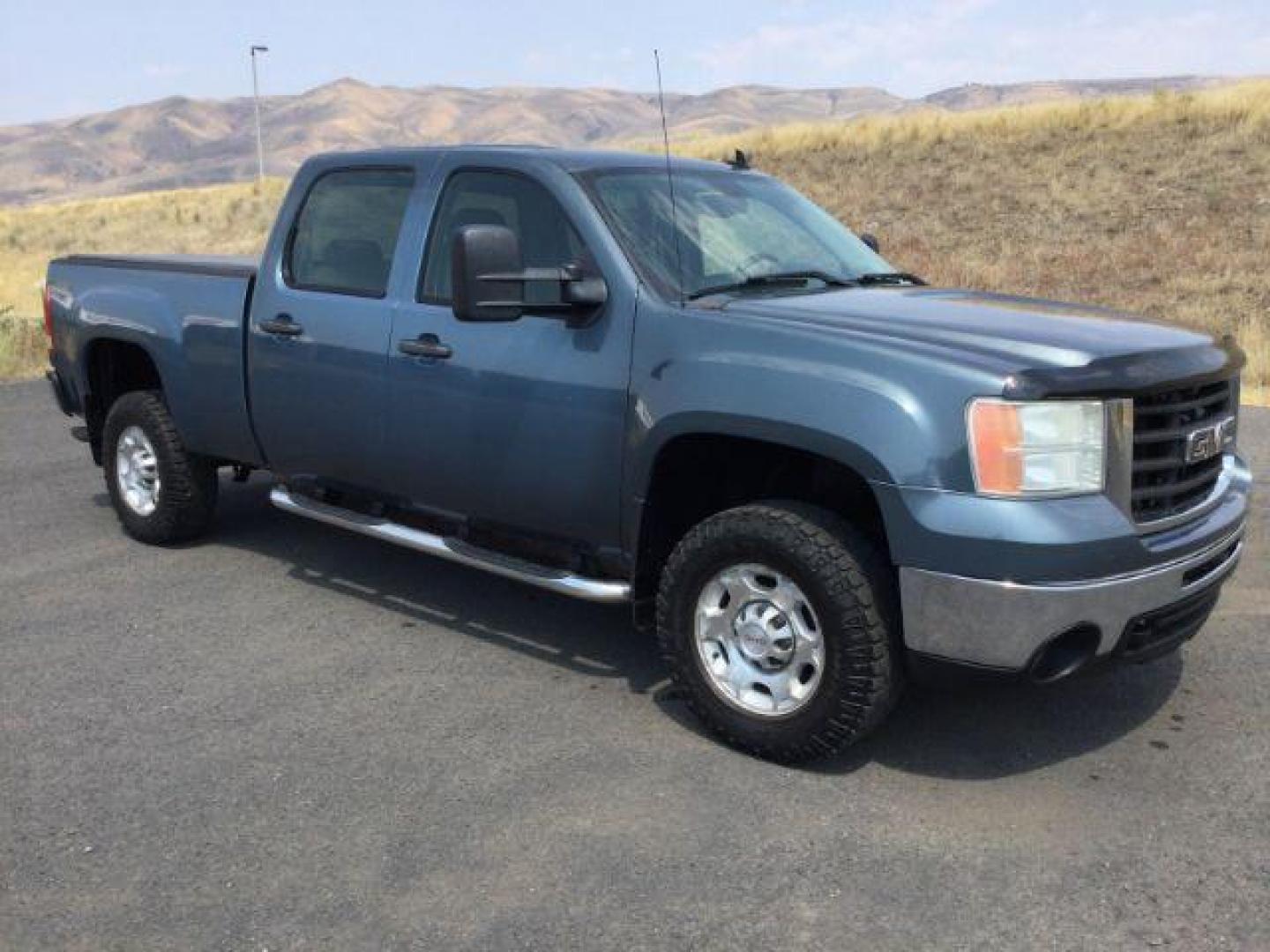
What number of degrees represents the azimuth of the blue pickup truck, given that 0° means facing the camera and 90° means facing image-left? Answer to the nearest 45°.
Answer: approximately 315°
